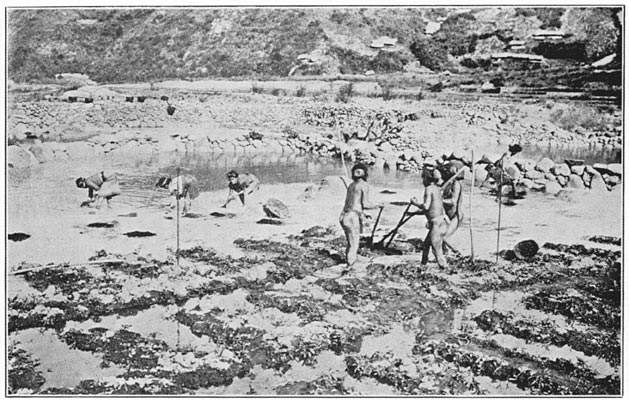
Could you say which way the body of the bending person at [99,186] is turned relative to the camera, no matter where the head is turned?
to the viewer's left

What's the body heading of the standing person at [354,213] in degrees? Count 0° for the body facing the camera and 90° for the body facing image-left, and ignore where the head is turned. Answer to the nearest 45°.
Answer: approximately 225°

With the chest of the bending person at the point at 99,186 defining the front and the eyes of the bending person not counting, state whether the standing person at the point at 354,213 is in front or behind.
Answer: behind

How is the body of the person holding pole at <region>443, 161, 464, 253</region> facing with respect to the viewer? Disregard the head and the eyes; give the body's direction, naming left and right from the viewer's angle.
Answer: facing to the left of the viewer

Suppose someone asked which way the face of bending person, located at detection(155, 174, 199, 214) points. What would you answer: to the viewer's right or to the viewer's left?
to the viewer's left

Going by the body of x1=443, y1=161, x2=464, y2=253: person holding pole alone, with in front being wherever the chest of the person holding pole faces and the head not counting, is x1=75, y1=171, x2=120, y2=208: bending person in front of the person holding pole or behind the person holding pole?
in front

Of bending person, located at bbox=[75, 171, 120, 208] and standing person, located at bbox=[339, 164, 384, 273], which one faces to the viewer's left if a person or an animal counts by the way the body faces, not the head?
the bending person

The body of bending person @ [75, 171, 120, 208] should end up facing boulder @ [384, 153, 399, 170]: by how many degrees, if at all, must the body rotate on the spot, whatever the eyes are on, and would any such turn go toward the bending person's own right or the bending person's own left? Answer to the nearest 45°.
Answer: approximately 180°
